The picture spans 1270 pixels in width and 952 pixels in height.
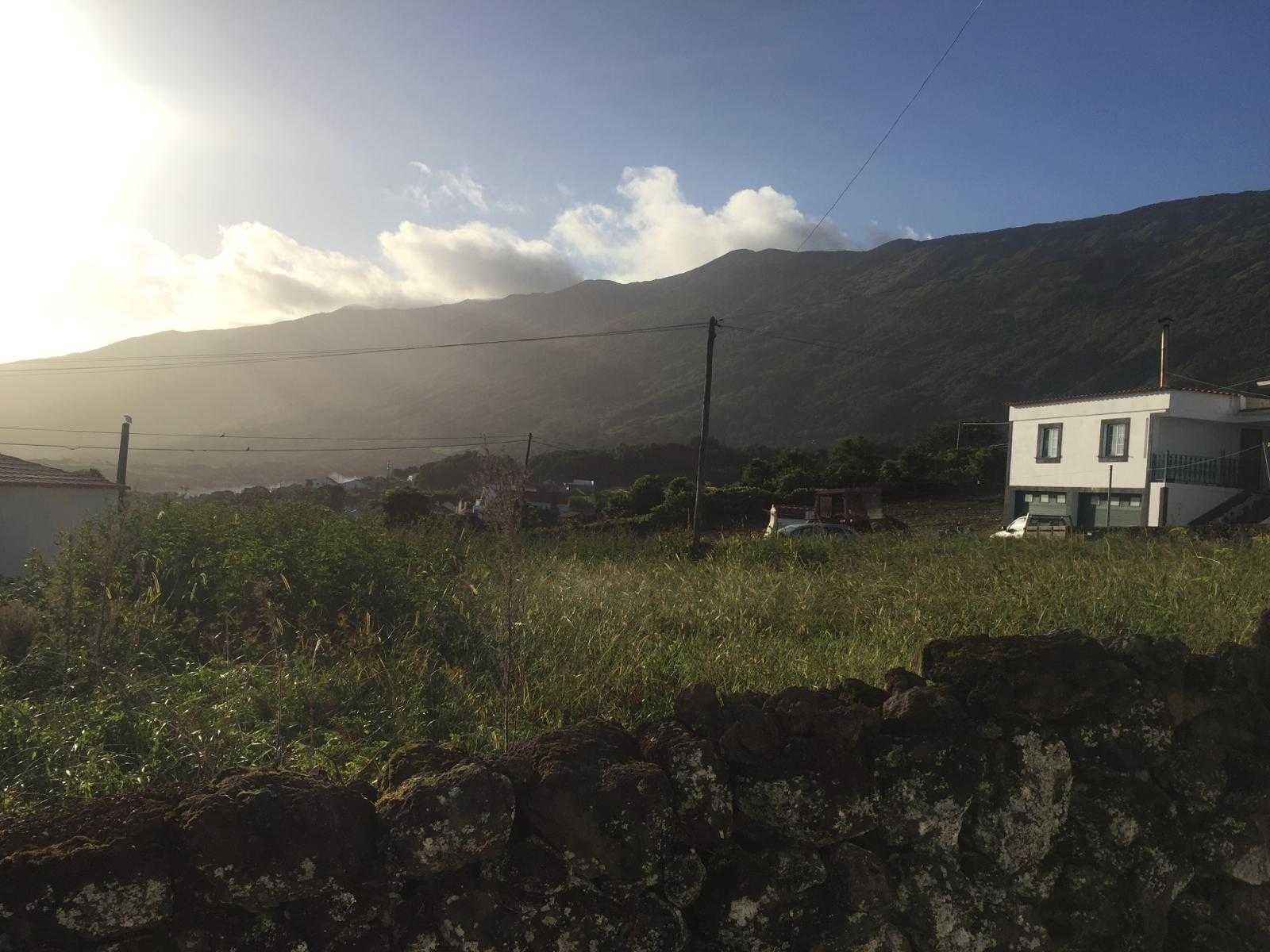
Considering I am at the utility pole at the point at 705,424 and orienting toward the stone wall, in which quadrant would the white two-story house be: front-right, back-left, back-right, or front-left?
back-left

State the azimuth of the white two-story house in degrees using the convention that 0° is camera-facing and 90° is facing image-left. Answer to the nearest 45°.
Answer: approximately 45°

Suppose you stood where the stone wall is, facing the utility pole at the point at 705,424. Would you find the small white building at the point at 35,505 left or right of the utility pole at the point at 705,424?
left

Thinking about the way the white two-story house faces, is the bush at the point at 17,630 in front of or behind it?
in front

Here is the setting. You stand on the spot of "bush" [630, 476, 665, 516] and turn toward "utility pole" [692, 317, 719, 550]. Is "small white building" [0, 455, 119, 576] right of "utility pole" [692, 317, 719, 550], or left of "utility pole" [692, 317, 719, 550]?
right

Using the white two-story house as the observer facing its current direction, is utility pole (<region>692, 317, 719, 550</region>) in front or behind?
in front
